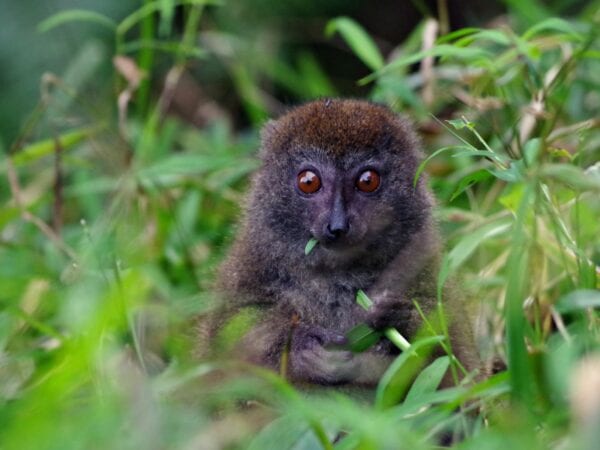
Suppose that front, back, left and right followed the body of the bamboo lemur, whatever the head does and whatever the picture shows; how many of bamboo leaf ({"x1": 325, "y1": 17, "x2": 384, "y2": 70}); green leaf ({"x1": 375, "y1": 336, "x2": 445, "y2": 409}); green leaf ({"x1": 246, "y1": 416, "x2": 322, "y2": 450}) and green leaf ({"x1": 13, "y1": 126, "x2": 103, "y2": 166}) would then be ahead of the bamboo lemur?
2

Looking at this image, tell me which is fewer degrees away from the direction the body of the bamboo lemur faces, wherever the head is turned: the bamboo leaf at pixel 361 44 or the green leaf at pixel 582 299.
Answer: the green leaf

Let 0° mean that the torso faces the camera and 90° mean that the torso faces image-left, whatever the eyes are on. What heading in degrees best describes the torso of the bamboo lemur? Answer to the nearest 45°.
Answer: approximately 0°

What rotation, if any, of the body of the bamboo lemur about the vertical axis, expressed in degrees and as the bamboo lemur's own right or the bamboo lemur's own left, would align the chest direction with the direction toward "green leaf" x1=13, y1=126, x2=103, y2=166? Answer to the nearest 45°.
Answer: approximately 135° to the bamboo lemur's own right

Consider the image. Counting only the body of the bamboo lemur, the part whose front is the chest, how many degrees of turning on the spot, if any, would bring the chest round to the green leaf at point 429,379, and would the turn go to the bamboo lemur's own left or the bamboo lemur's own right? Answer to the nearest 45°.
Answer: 0° — it already faces it

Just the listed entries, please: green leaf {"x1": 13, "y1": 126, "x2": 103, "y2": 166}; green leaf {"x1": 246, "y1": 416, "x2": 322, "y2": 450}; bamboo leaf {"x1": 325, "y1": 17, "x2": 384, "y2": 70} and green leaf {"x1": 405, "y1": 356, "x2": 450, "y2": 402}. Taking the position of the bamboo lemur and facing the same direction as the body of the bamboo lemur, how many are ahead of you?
2
